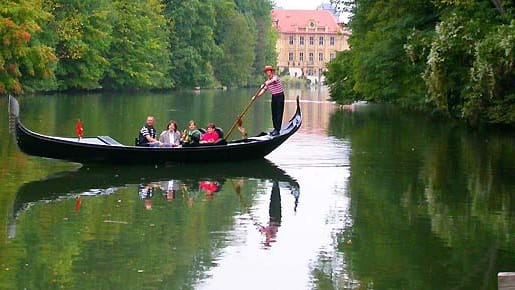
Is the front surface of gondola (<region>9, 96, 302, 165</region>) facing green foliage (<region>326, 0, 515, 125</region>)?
no

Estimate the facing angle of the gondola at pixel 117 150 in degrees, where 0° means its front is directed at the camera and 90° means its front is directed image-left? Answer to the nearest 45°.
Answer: approximately 90°

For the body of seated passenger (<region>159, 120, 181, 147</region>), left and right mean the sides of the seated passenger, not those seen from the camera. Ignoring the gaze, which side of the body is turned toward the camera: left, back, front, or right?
front

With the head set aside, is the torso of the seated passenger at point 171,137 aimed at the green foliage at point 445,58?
no

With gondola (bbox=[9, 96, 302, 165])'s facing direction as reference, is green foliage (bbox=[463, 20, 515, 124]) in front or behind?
behind

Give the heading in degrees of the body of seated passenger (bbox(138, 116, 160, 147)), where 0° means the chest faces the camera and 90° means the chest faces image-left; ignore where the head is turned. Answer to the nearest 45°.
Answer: approximately 315°

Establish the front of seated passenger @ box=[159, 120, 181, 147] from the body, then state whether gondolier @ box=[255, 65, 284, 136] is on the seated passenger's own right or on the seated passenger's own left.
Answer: on the seated passenger's own left

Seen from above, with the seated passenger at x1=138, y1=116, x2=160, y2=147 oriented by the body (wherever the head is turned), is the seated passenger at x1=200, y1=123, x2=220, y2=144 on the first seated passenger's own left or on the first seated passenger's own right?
on the first seated passenger's own left

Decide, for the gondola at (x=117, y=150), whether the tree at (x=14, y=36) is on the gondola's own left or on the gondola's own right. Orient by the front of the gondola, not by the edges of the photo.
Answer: on the gondola's own right

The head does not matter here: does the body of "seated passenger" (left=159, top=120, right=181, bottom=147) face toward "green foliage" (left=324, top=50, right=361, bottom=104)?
no

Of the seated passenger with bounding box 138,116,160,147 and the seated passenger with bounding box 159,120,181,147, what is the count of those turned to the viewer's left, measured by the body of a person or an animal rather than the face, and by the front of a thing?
0
